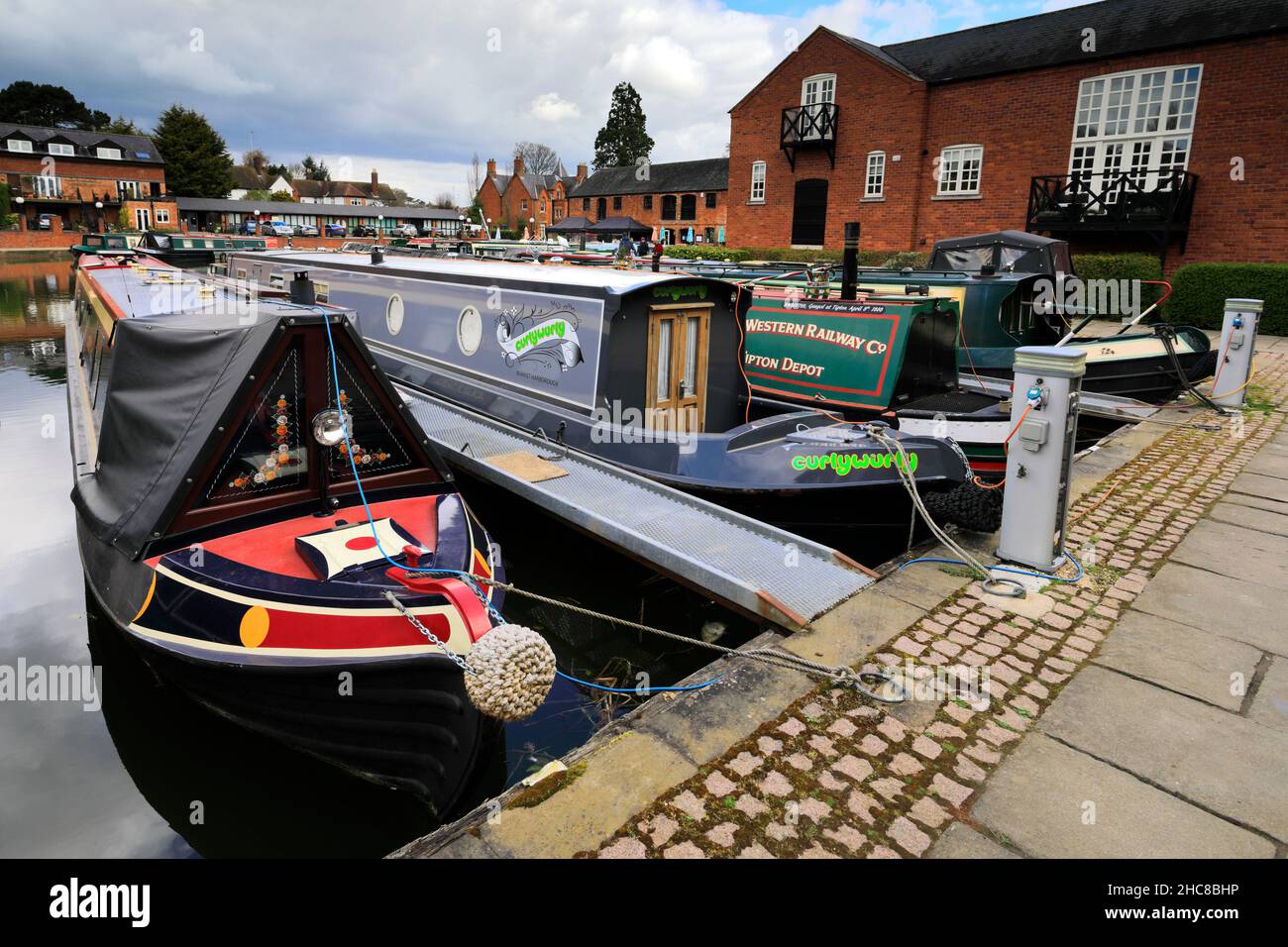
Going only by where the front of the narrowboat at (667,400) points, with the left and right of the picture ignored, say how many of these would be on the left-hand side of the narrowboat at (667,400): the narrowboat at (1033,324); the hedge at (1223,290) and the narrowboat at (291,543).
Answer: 2

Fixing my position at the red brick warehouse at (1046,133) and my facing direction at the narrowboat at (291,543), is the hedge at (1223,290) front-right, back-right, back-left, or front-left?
front-left

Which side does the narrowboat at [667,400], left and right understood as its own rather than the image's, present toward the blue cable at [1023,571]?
front

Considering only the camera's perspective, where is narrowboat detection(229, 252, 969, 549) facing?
facing the viewer and to the right of the viewer

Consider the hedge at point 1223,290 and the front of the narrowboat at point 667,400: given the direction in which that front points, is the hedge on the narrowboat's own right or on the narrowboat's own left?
on the narrowboat's own left

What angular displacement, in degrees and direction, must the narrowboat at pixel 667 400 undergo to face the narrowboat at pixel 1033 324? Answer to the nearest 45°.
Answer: approximately 90° to its left

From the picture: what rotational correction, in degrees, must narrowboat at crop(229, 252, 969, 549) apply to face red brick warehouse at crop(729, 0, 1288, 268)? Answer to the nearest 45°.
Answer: approximately 90° to its left

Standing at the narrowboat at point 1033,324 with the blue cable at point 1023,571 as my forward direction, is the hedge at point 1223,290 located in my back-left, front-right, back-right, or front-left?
back-left

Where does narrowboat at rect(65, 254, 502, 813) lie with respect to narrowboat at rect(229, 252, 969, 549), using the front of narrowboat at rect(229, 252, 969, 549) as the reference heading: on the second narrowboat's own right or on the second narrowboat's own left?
on the second narrowboat's own right
